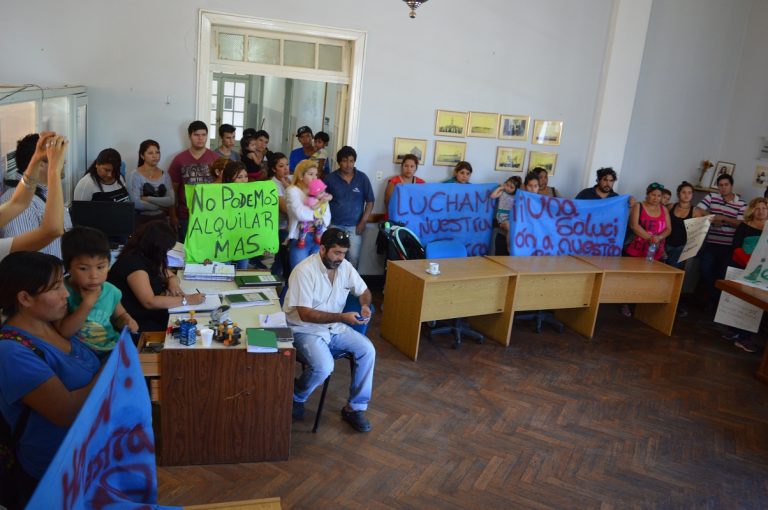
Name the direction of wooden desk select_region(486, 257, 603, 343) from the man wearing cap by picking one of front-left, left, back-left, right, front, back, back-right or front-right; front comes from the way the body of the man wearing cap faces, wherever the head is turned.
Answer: front-left

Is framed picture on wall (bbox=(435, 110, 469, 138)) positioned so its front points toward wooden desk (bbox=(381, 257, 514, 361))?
yes

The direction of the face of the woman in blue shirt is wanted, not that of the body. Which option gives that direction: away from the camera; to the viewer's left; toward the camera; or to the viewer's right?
to the viewer's right

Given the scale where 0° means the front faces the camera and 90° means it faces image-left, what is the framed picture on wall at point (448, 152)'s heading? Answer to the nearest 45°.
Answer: approximately 0°

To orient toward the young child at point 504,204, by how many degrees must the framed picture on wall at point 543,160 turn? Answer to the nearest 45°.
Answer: approximately 45° to its right

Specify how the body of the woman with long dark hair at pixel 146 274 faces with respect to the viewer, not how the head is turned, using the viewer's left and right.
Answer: facing to the right of the viewer

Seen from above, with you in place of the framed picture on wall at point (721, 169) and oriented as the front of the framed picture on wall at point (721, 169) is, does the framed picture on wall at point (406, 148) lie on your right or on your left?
on your right

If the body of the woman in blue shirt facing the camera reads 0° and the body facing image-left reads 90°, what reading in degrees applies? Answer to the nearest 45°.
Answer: approximately 270°

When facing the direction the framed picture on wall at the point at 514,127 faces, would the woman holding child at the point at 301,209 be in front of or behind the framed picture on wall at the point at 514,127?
in front

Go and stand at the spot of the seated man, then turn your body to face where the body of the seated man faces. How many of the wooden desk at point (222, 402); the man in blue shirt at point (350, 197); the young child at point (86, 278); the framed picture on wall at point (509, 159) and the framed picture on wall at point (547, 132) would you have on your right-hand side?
2
